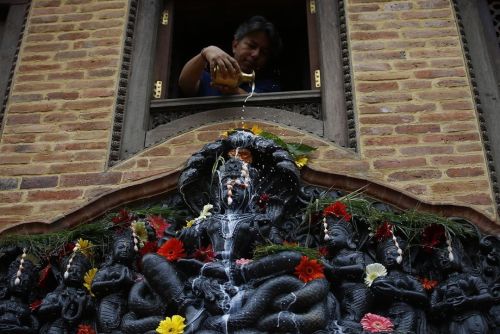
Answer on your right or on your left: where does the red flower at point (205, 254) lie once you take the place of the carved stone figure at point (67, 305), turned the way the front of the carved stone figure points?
on your left

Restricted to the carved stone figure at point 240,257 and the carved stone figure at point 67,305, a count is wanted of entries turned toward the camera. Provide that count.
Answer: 2

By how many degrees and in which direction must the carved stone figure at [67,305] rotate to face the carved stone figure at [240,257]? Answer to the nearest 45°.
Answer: approximately 45° to its left

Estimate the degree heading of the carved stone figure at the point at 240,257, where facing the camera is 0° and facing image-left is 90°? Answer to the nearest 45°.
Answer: approximately 0°

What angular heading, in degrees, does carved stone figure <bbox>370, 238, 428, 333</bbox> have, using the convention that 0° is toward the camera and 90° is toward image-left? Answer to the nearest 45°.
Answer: approximately 45°

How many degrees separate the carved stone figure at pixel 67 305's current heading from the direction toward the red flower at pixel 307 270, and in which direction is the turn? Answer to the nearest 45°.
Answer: approximately 45° to its left

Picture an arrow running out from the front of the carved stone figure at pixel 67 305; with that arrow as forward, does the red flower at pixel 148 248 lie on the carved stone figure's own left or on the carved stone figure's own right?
on the carved stone figure's own left
